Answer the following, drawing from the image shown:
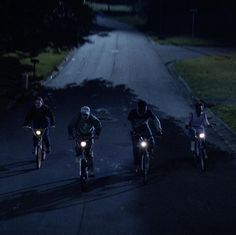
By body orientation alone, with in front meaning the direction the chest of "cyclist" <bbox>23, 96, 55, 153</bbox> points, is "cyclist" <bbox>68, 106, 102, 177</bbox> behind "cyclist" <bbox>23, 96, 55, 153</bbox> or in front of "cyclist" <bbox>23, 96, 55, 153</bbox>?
in front

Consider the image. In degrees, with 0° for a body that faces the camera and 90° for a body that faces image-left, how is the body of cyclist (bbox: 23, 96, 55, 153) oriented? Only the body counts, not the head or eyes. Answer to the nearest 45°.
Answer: approximately 0°

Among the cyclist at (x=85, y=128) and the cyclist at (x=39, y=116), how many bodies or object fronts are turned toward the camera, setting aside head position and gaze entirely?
2

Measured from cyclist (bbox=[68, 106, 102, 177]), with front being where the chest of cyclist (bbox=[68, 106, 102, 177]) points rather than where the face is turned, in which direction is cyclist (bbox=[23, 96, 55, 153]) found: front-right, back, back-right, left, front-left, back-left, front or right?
back-right
